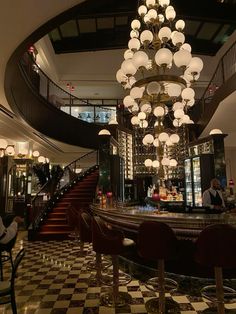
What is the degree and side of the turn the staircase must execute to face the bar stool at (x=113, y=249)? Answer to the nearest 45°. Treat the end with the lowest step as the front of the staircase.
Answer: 0° — it already faces it

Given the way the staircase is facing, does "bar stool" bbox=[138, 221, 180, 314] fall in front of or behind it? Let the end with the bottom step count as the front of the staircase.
in front

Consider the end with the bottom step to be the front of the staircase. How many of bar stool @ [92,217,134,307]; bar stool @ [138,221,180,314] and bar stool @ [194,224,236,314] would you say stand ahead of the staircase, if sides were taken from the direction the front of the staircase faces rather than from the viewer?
3

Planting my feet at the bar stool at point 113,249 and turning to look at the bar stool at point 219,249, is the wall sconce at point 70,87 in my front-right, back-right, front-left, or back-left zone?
back-left

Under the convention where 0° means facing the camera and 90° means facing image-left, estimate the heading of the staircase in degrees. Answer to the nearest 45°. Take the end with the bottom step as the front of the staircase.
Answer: approximately 0°

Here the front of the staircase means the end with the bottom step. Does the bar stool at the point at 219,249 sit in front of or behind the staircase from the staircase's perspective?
in front
